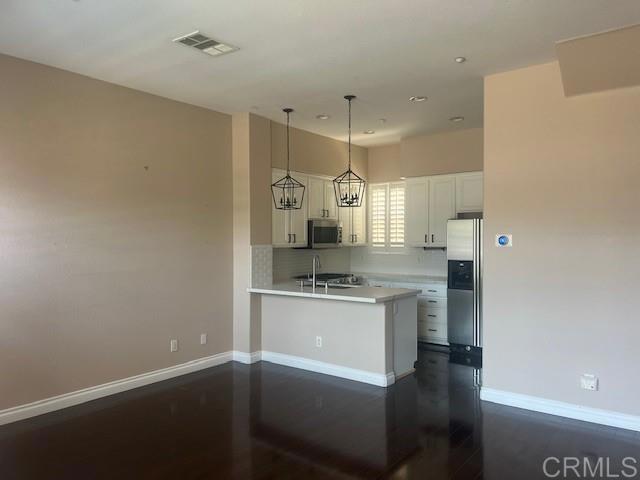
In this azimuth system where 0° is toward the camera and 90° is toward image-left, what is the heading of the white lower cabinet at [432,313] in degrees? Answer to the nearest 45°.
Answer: approximately 0°

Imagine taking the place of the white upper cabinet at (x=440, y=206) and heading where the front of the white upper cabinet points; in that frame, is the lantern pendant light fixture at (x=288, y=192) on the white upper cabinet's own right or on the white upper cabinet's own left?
on the white upper cabinet's own right

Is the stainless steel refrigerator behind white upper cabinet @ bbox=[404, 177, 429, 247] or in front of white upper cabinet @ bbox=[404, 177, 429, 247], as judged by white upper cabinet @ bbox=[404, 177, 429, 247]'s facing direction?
in front

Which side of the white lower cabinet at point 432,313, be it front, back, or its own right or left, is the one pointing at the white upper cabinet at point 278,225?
right

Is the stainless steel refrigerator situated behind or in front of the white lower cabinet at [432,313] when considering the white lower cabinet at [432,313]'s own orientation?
in front
